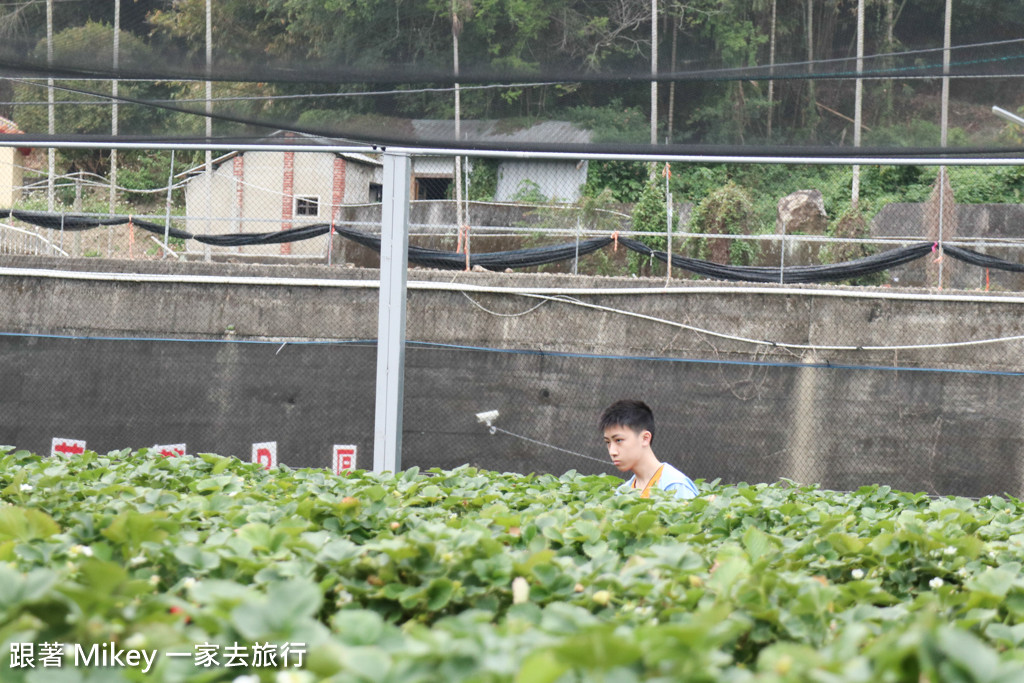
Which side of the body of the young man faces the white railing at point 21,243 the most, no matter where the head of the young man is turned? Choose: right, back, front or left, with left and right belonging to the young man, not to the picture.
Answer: right

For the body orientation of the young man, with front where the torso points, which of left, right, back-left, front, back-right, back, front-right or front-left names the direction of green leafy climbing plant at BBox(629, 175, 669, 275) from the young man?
back-right

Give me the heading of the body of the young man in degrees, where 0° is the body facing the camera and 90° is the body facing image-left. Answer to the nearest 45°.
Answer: approximately 45°

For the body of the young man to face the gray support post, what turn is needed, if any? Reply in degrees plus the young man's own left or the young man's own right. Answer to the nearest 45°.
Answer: approximately 90° to the young man's own right

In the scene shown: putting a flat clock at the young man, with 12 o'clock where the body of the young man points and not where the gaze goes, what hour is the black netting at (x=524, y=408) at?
The black netting is roughly at 4 o'clock from the young man.

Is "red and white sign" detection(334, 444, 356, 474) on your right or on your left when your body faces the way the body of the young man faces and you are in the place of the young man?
on your right

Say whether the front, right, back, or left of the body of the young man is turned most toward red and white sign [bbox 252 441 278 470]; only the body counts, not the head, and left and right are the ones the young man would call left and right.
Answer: right
